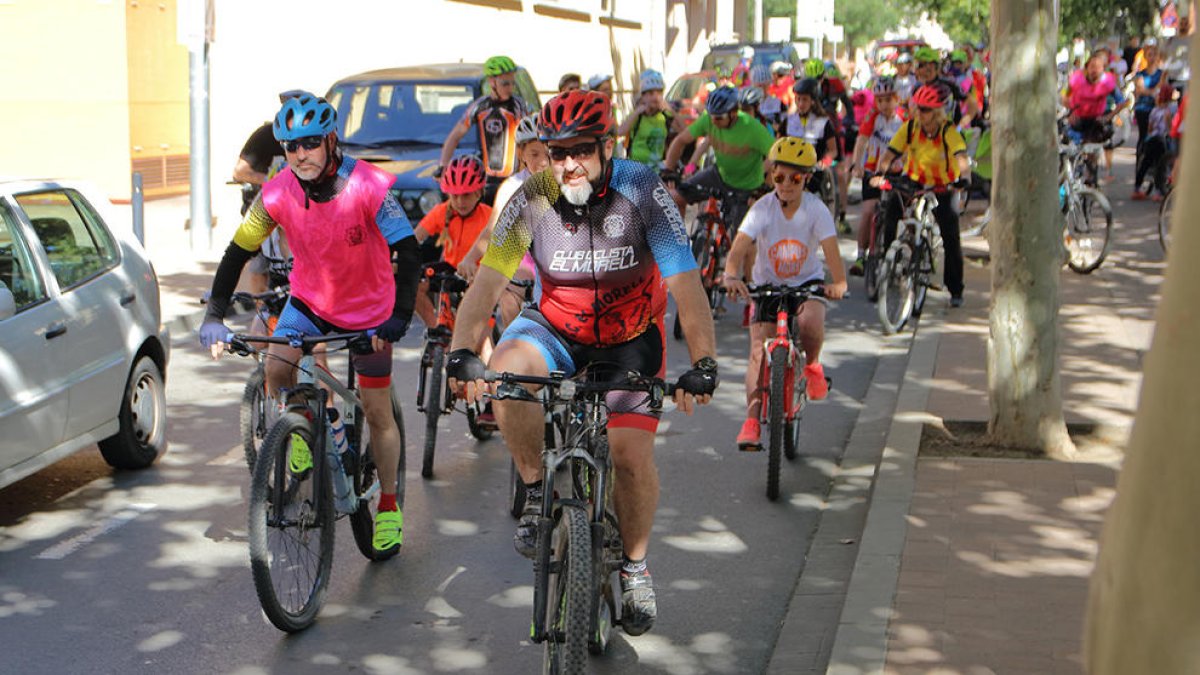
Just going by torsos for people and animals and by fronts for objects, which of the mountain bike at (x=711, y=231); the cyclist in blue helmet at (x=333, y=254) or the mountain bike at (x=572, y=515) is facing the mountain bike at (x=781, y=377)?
the mountain bike at (x=711, y=231)

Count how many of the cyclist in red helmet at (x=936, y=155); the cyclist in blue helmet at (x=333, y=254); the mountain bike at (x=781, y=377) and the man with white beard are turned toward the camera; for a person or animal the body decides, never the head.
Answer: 4

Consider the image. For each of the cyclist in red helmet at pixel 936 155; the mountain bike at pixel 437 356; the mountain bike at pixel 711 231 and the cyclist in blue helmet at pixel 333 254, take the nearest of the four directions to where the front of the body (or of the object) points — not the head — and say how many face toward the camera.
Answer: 4

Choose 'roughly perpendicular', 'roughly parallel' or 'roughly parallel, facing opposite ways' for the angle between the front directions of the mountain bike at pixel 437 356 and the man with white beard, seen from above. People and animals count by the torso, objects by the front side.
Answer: roughly parallel

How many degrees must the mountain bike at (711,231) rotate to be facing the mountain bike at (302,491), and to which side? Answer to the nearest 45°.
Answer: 0° — it already faces it

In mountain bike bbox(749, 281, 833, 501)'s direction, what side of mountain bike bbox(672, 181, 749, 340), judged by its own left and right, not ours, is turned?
front

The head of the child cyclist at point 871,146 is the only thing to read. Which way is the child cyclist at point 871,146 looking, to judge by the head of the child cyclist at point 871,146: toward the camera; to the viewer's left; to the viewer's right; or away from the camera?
toward the camera

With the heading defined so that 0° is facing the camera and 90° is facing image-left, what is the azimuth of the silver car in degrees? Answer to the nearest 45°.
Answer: approximately 45°

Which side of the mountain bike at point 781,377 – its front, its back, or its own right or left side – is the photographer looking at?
front

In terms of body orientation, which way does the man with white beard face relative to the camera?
toward the camera

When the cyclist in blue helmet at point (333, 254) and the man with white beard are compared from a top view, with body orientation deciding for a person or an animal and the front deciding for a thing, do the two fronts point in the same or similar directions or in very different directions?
same or similar directions

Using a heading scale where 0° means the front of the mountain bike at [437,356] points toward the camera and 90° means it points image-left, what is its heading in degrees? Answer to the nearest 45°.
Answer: approximately 0°

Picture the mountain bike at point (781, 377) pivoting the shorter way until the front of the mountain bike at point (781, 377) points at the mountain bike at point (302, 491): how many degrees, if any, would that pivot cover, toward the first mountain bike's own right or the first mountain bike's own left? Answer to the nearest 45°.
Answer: approximately 45° to the first mountain bike's own right

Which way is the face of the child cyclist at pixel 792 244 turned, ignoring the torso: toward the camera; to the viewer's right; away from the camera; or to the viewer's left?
toward the camera

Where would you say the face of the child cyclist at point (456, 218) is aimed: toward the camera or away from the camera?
toward the camera

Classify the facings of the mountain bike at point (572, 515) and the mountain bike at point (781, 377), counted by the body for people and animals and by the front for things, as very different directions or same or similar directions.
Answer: same or similar directions

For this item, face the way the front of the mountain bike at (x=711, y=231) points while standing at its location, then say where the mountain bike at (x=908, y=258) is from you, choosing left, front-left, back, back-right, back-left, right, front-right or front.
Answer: left

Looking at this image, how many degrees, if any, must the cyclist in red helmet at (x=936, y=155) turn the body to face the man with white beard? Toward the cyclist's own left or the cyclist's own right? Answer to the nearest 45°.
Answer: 0° — they already face them

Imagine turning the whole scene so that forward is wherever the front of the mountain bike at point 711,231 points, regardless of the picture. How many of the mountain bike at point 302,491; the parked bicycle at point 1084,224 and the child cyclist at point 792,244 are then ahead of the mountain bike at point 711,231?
2

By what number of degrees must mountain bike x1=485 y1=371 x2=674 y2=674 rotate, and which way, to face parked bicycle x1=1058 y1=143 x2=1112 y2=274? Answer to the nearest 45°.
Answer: approximately 135° to its left
